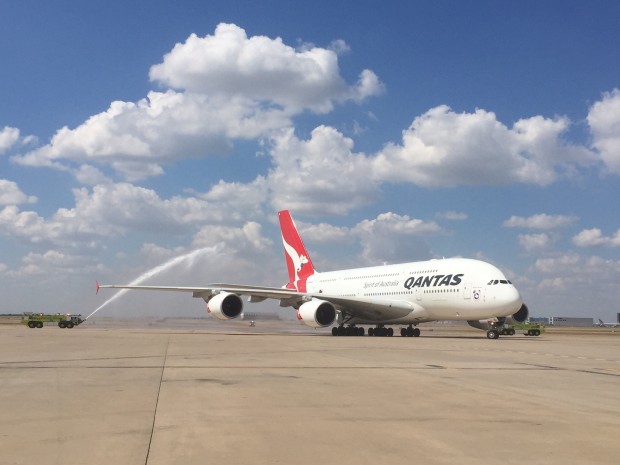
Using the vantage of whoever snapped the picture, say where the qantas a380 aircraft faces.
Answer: facing the viewer and to the right of the viewer
